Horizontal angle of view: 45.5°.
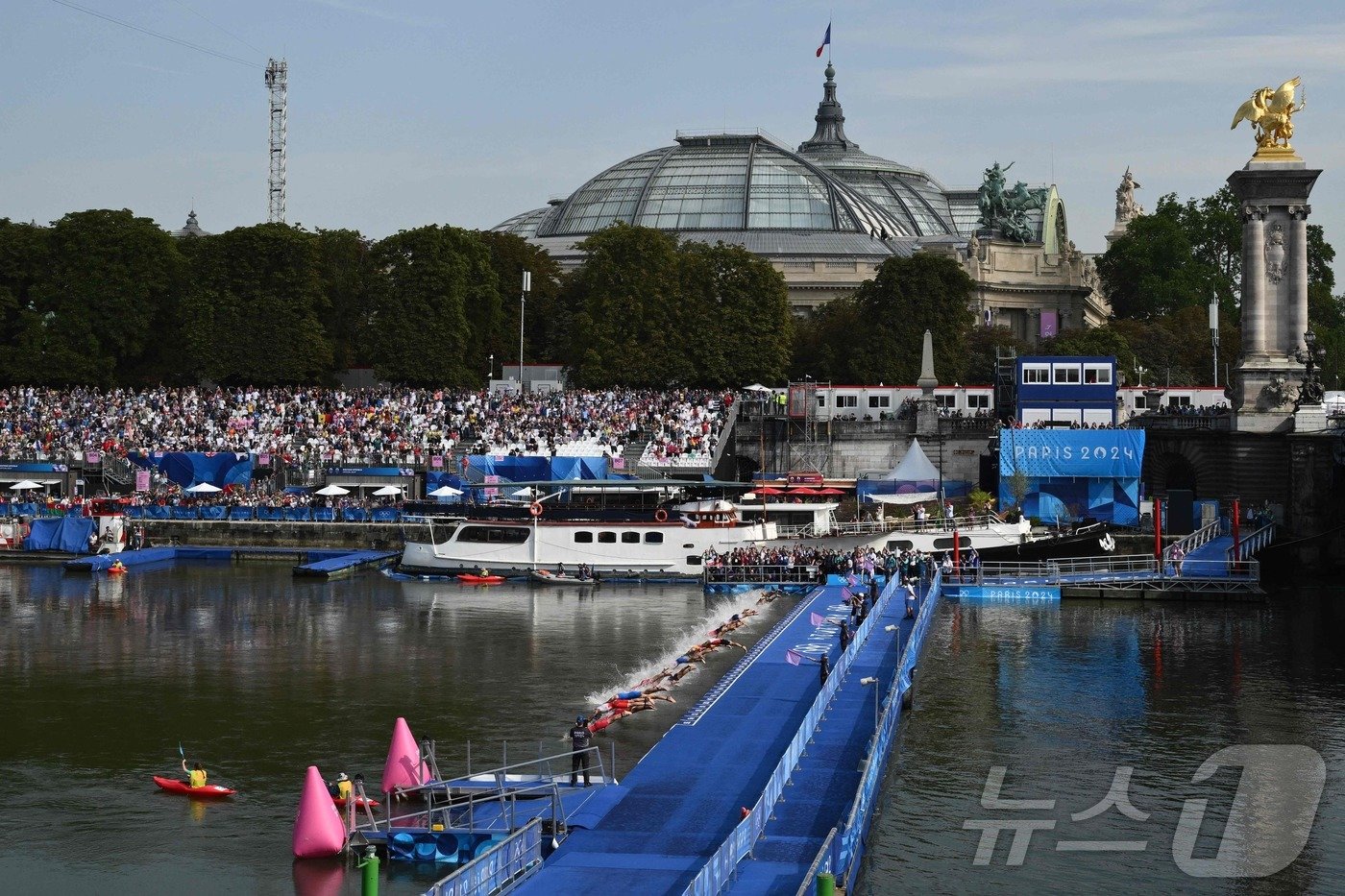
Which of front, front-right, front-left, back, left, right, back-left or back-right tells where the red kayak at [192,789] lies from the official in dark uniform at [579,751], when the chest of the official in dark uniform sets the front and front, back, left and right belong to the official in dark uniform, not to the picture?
left

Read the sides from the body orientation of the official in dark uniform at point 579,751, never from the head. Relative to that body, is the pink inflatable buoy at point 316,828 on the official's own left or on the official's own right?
on the official's own left

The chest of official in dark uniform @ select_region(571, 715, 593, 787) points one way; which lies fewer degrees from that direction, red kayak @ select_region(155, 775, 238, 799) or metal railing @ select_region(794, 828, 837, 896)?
the red kayak

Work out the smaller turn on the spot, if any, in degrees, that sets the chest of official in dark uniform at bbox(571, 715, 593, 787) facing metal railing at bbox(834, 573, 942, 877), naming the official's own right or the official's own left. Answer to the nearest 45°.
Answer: approximately 90° to the official's own right

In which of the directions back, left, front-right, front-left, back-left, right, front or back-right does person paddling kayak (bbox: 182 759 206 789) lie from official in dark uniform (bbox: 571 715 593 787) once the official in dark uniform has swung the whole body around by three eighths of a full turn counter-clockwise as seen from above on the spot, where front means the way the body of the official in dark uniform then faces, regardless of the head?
front-right

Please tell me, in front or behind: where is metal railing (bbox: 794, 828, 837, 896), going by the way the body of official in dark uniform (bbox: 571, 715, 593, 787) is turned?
behind

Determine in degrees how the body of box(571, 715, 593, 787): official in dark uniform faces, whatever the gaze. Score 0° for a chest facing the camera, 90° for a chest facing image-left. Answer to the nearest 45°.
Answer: approximately 180°
